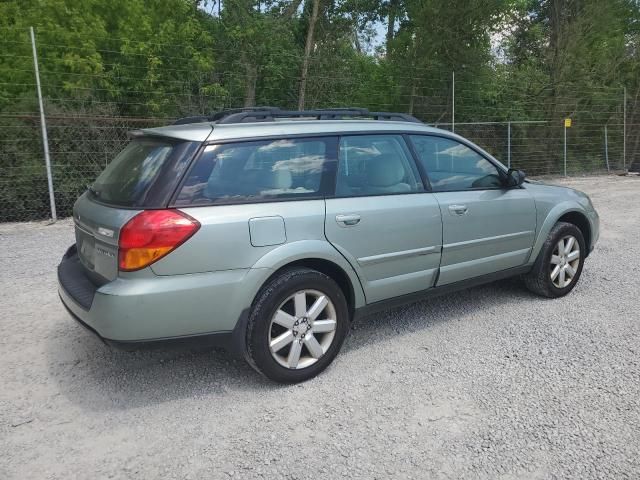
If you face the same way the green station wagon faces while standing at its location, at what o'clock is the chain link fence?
The chain link fence is roughly at 10 o'clock from the green station wagon.

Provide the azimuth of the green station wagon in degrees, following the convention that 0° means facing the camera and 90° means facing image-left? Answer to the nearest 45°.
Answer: approximately 225°
